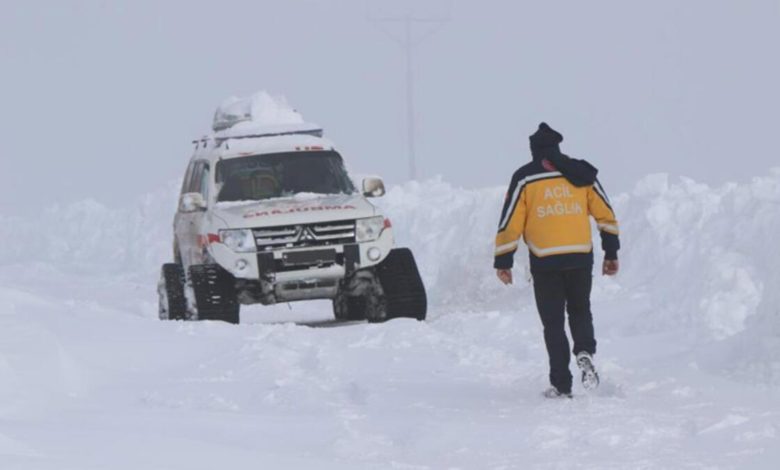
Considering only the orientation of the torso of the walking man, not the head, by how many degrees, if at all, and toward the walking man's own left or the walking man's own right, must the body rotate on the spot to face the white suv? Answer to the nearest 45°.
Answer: approximately 45° to the walking man's own left

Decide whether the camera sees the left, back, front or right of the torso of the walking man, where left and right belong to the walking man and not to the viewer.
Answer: back
